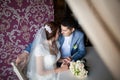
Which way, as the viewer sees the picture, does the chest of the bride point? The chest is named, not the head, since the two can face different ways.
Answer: to the viewer's right

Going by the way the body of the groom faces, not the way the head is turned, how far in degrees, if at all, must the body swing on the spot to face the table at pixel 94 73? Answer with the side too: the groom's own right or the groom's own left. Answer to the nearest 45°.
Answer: approximately 45° to the groom's own left

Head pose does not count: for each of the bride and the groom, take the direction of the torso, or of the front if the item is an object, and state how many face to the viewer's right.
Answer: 1

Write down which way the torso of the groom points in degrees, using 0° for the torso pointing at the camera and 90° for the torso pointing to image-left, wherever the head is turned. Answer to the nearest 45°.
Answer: approximately 45°
